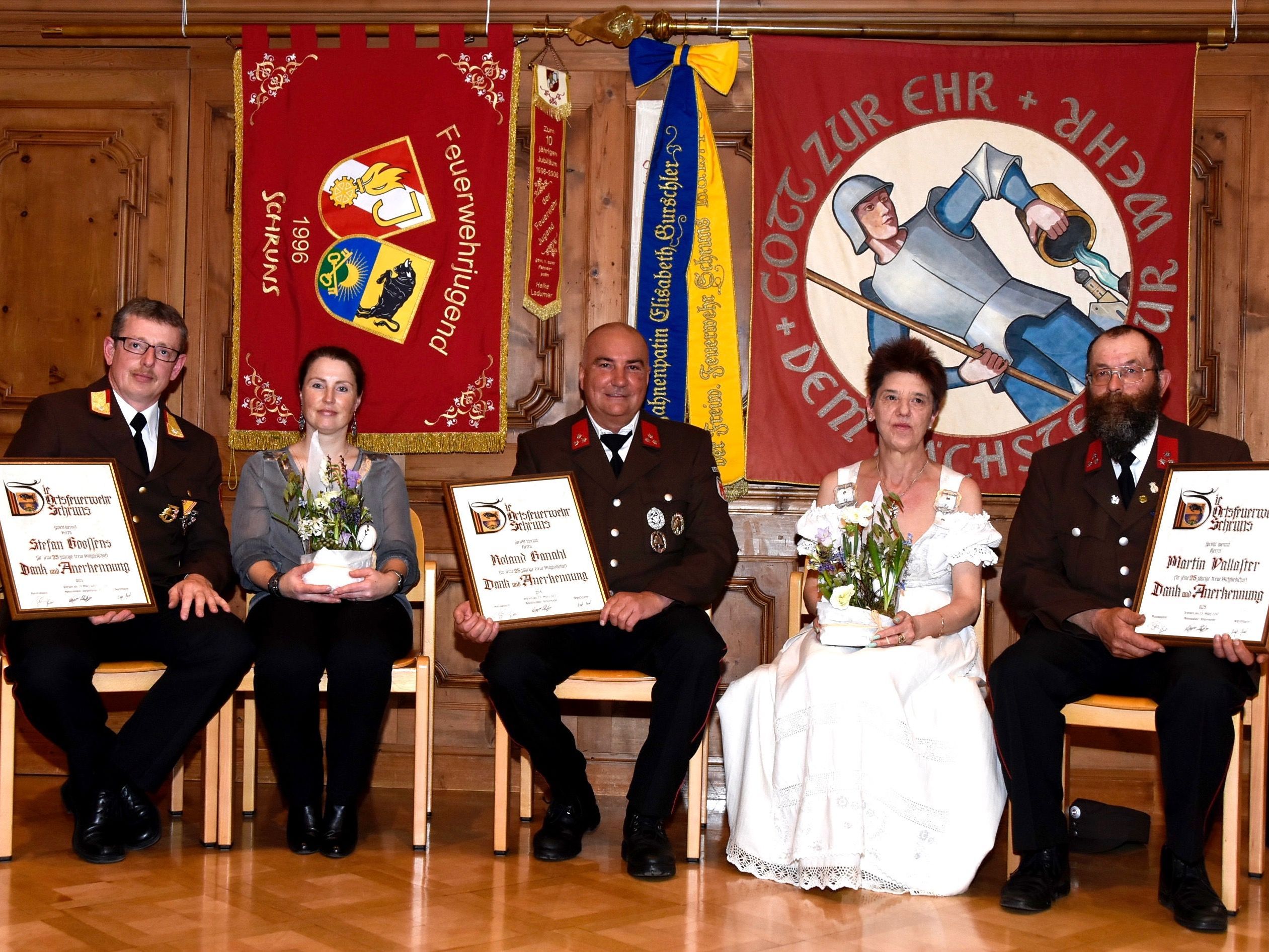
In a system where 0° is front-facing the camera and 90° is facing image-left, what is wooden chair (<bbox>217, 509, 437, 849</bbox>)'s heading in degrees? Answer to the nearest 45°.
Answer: approximately 0°

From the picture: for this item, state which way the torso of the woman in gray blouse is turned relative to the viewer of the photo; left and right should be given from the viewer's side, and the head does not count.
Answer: facing the viewer

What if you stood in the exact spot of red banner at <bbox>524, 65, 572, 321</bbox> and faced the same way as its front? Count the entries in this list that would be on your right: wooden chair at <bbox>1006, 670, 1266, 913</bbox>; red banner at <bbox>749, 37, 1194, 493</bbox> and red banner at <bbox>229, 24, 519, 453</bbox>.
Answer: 1

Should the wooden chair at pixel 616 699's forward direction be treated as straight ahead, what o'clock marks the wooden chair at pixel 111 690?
the wooden chair at pixel 111 690 is roughly at 3 o'clock from the wooden chair at pixel 616 699.

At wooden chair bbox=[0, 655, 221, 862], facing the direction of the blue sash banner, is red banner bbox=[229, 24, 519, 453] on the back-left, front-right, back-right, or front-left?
front-left

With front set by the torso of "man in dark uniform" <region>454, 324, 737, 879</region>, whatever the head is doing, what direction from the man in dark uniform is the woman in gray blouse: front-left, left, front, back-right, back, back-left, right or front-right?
right

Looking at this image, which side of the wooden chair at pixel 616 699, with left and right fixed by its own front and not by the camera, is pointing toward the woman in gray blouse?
right

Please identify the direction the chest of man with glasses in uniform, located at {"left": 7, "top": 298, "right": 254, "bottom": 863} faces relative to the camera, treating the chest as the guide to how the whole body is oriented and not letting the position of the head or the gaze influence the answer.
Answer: toward the camera

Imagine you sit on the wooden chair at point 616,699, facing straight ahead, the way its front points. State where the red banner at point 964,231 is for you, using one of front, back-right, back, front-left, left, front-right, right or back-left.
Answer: back-left

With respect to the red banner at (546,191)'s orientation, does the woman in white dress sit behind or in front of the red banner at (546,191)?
in front

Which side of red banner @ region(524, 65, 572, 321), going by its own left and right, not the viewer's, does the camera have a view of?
front

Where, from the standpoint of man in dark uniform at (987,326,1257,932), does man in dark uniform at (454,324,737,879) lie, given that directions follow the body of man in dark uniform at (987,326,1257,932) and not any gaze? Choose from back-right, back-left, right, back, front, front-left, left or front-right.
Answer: right

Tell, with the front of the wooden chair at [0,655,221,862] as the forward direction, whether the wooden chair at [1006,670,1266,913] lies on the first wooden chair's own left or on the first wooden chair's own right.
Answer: on the first wooden chair's own left

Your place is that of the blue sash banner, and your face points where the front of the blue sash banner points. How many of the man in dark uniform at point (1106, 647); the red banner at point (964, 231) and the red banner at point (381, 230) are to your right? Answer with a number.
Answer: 1
